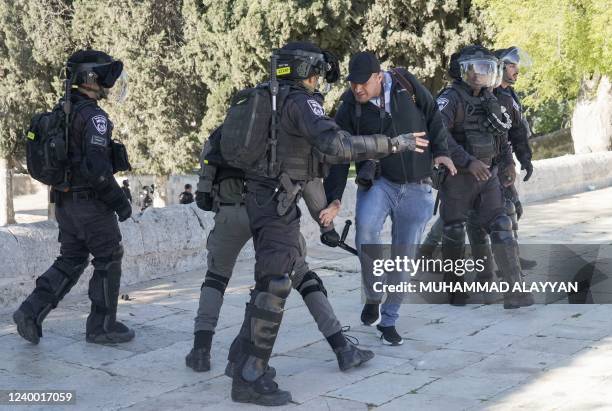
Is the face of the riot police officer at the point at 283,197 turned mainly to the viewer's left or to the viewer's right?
to the viewer's right

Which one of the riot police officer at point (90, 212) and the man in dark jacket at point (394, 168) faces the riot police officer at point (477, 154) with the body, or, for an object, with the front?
the riot police officer at point (90, 212)

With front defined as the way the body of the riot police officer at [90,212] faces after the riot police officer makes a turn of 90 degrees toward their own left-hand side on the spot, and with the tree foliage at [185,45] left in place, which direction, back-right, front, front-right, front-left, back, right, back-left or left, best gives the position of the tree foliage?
front

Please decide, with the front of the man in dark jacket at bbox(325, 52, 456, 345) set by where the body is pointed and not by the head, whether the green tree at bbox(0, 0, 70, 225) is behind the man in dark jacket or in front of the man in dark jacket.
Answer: behind

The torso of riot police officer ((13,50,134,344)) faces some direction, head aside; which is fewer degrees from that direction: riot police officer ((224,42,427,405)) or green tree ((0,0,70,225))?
the riot police officer

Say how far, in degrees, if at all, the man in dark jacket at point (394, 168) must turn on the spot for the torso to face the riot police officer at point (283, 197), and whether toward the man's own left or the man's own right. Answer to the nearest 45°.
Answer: approximately 45° to the man's own right

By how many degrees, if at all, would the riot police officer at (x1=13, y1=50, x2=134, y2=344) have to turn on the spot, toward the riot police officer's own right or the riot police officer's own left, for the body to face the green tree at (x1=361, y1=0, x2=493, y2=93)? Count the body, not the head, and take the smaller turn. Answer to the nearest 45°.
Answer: approximately 45° to the riot police officer's own left

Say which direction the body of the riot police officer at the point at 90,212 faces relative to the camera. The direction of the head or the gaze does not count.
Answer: to the viewer's right

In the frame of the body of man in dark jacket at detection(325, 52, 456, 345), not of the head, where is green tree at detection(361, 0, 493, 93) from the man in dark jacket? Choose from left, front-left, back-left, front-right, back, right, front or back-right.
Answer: back

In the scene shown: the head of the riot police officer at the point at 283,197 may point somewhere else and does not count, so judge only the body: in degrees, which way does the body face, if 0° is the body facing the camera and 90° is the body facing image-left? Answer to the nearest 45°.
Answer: approximately 270°
